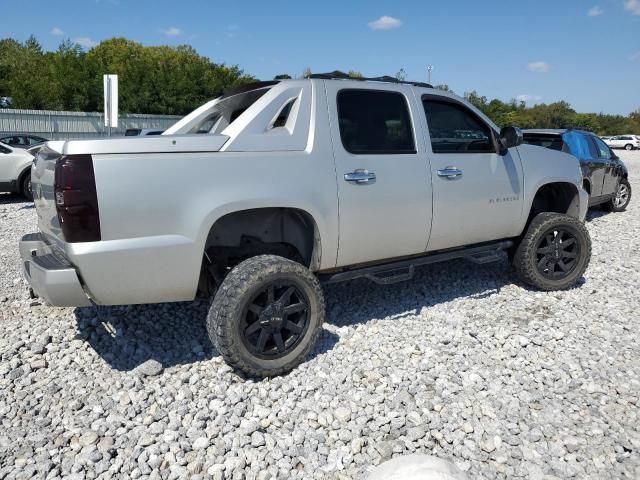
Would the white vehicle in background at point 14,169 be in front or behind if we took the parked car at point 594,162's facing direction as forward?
behind

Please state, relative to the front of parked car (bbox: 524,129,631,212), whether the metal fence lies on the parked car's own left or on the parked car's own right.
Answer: on the parked car's own left

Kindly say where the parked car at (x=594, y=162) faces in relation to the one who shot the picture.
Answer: facing away from the viewer and to the right of the viewer

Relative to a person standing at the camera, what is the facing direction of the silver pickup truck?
facing away from the viewer and to the right of the viewer

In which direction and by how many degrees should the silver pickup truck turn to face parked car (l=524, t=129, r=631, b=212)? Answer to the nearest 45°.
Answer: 0° — it already faces it

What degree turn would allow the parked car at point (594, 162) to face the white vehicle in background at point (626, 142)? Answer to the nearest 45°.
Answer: approximately 45° to its left
